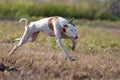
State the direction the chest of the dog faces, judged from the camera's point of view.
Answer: to the viewer's right
